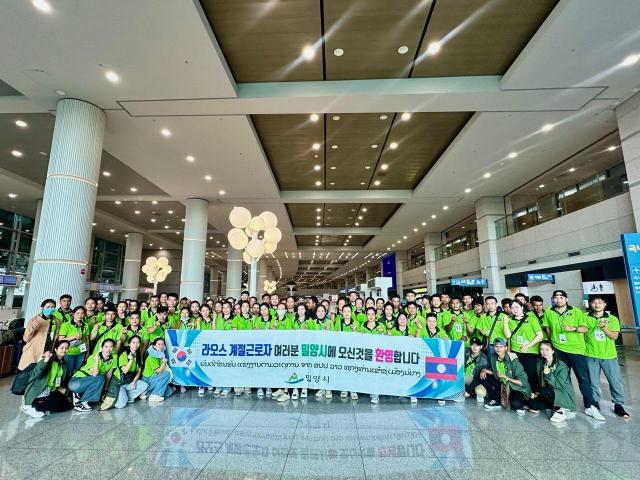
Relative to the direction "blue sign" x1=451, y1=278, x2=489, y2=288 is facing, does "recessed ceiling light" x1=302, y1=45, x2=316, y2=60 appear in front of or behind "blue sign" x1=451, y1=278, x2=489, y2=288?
in front

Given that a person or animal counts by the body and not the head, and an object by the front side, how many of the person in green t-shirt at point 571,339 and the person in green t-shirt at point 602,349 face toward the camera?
2

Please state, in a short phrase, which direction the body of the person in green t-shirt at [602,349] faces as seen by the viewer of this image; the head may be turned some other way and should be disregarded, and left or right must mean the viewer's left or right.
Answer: facing the viewer

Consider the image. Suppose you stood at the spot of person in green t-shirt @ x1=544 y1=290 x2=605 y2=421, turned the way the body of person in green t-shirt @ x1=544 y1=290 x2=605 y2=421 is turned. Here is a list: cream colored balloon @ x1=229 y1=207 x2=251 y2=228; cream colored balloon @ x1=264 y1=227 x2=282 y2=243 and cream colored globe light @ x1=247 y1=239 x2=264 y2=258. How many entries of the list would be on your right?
3

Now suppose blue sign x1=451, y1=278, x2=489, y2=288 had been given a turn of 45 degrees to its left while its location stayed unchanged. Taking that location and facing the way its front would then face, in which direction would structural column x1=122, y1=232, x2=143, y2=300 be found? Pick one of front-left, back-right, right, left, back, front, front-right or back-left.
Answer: right

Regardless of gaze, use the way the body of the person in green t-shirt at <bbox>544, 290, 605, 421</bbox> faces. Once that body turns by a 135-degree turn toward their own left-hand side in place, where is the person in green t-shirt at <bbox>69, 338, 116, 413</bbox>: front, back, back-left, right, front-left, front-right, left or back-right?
back

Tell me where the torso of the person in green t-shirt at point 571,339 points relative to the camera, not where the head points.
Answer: toward the camera

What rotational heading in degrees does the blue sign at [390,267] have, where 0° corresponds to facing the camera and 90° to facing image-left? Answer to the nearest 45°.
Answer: approximately 45°
